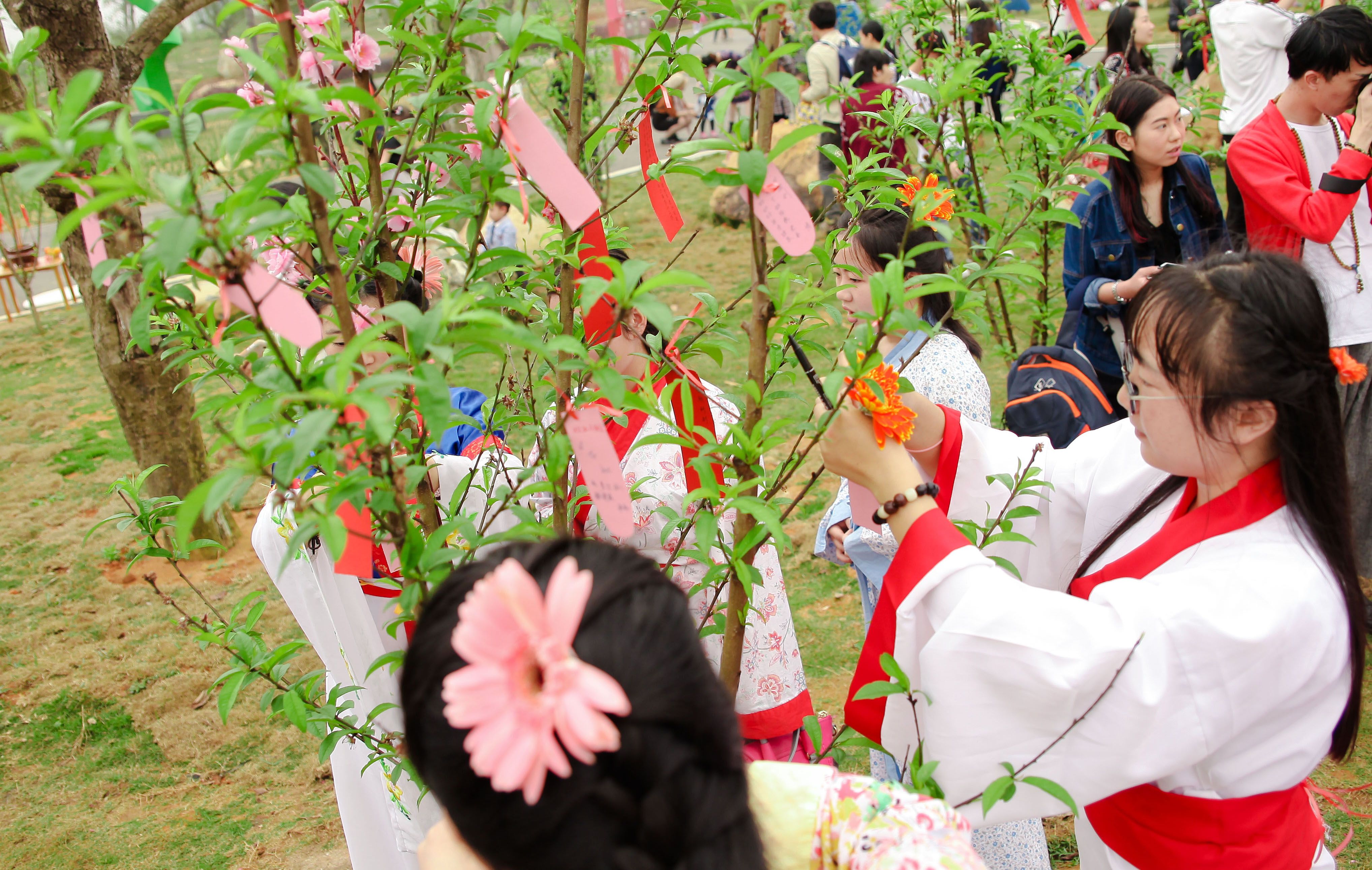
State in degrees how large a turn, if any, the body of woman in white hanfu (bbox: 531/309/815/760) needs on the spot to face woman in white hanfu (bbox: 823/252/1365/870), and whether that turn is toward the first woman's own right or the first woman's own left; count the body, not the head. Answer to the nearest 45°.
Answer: approximately 90° to the first woman's own left

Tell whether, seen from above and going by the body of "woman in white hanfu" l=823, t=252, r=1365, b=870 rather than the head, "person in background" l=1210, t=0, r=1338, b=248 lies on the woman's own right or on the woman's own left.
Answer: on the woman's own right

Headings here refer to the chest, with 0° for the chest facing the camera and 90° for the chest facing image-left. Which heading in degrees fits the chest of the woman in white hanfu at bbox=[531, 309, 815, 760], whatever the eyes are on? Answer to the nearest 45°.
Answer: approximately 45°

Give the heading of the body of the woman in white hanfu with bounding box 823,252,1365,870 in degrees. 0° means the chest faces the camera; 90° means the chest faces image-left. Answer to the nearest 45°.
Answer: approximately 90°

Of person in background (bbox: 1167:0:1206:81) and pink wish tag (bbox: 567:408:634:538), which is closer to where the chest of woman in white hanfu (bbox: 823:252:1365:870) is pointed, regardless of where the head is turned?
the pink wish tag
